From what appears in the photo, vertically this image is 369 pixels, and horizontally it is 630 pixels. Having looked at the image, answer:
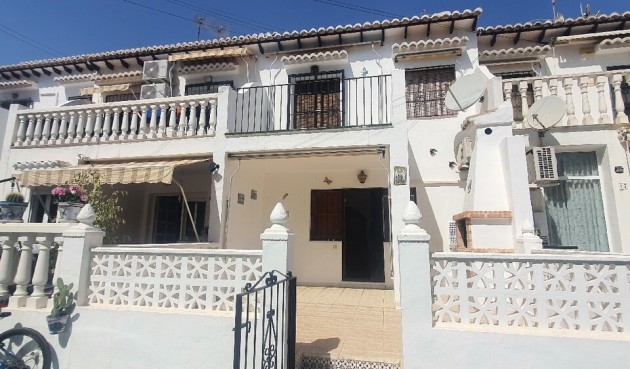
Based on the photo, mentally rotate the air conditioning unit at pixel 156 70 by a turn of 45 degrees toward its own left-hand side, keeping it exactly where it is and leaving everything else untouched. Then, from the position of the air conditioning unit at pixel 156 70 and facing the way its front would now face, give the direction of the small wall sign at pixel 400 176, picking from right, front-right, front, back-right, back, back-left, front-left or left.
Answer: front

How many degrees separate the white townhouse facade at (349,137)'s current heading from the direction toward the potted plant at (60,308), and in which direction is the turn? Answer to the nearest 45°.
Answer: approximately 45° to its right

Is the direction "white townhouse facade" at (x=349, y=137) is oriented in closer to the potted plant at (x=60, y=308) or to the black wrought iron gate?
the black wrought iron gate

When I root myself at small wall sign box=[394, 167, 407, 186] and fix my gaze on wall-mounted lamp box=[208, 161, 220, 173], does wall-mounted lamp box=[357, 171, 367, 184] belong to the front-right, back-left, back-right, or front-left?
front-right

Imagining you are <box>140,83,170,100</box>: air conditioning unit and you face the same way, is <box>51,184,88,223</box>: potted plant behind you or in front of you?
in front

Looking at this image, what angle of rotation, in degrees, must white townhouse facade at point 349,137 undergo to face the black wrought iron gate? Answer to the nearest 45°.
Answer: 0° — it already faces it

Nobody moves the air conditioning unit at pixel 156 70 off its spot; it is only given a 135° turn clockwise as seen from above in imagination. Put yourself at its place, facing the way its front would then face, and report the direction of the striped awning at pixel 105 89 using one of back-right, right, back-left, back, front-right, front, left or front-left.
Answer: front

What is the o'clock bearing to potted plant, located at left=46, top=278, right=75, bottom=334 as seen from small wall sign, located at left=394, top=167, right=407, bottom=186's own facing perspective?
The potted plant is roughly at 2 o'clock from the small wall sign.

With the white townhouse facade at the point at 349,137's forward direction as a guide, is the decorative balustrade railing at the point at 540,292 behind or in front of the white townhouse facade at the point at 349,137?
in front

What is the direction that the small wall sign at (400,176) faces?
toward the camera

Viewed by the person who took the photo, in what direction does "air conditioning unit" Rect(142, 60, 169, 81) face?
facing the viewer

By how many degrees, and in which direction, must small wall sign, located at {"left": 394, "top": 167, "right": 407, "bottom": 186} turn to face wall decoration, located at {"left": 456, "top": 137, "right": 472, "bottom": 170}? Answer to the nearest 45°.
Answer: approximately 135° to its left

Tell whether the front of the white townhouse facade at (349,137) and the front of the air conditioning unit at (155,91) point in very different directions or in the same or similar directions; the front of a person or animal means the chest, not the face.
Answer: same or similar directions

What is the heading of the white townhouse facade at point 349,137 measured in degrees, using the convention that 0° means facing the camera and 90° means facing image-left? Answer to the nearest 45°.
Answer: approximately 0°

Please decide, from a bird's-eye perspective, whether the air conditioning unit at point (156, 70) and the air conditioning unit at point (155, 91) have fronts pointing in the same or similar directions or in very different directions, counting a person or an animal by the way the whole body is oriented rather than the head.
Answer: same or similar directions

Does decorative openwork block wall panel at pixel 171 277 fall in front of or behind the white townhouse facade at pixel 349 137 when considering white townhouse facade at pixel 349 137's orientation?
in front

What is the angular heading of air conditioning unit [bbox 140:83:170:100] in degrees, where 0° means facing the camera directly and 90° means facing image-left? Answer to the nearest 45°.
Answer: approximately 0°
